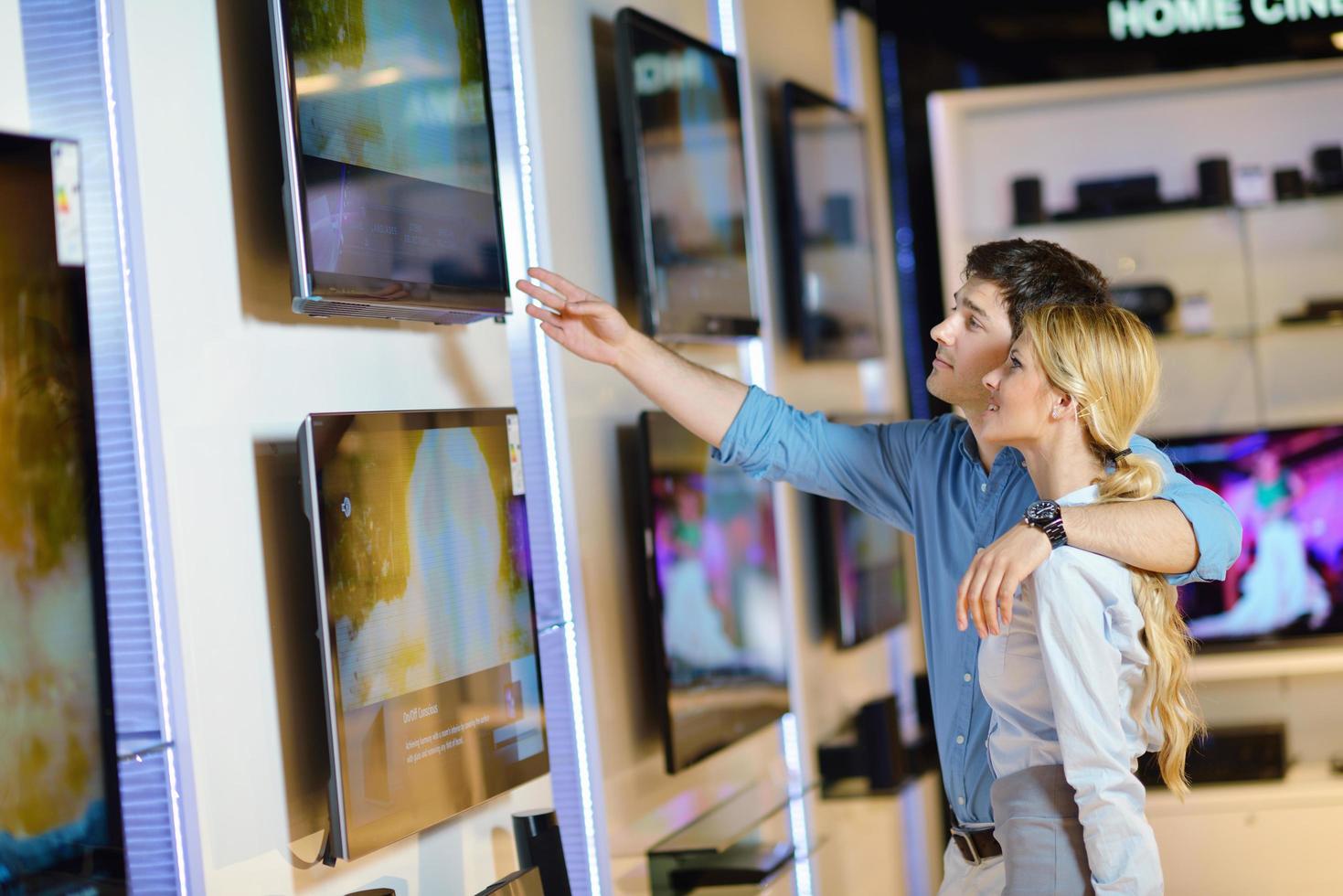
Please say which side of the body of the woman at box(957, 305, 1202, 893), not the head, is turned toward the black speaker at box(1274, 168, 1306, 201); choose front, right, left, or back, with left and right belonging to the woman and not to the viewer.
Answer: right

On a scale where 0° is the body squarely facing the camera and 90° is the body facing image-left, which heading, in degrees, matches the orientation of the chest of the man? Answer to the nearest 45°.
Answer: approximately 45°

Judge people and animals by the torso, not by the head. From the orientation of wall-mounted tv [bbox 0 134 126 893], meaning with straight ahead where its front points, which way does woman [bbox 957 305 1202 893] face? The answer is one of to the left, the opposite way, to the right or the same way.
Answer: the opposite way

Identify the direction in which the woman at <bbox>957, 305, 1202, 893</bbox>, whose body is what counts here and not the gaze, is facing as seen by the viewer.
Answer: to the viewer's left

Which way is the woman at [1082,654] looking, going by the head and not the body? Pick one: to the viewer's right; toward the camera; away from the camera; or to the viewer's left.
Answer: to the viewer's left

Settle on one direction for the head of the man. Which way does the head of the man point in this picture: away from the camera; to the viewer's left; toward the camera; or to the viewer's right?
to the viewer's left

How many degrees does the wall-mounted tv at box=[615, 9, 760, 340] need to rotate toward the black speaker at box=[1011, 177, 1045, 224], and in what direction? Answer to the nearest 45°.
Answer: approximately 90° to its left
